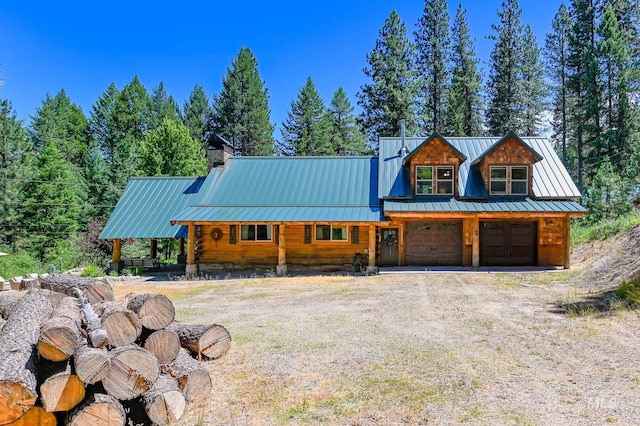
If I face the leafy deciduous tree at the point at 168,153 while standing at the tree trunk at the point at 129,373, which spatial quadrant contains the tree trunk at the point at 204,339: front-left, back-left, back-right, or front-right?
front-right

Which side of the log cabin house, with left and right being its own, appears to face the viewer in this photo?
front

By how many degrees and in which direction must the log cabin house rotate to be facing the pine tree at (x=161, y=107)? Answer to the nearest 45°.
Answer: approximately 135° to its right

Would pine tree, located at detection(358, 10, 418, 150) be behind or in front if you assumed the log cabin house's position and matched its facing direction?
behind

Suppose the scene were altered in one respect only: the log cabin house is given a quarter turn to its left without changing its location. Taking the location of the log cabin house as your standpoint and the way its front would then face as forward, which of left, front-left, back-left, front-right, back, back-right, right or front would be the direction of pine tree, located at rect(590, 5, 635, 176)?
front-left

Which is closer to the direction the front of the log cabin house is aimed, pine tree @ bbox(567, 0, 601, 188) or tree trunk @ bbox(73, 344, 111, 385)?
the tree trunk

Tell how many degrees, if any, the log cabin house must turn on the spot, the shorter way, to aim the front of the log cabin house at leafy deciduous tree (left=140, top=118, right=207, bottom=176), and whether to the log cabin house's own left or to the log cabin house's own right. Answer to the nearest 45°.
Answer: approximately 135° to the log cabin house's own right

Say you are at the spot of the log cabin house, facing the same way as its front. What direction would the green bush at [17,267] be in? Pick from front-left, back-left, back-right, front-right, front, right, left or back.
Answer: right

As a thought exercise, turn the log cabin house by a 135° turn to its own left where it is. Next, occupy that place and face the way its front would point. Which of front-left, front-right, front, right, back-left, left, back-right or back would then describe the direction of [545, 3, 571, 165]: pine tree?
front

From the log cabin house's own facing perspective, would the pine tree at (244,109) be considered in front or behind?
behind
